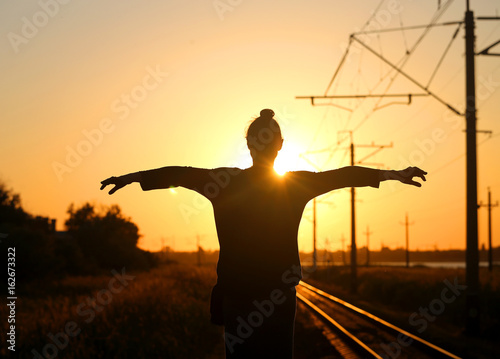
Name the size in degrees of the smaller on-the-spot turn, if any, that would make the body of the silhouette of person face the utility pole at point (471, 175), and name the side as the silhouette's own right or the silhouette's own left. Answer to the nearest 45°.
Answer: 0° — they already face it

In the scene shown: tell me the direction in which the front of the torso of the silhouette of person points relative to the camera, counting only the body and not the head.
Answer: away from the camera
